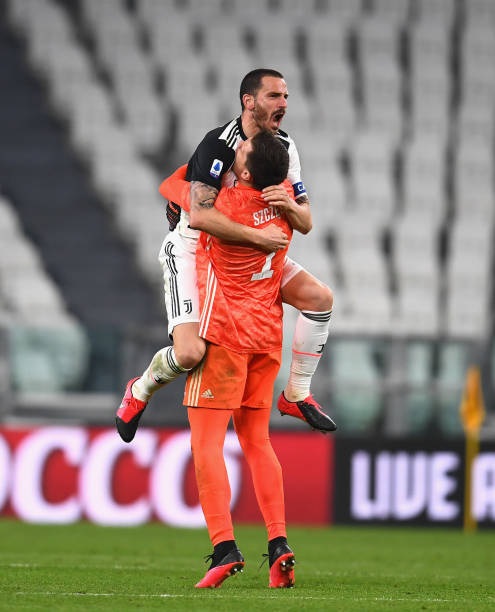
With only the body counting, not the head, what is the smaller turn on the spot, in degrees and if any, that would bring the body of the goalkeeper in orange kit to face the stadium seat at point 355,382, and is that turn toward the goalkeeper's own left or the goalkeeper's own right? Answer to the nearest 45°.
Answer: approximately 45° to the goalkeeper's own right

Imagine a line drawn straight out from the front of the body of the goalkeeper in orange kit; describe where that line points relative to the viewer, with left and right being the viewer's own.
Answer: facing away from the viewer and to the left of the viewer
